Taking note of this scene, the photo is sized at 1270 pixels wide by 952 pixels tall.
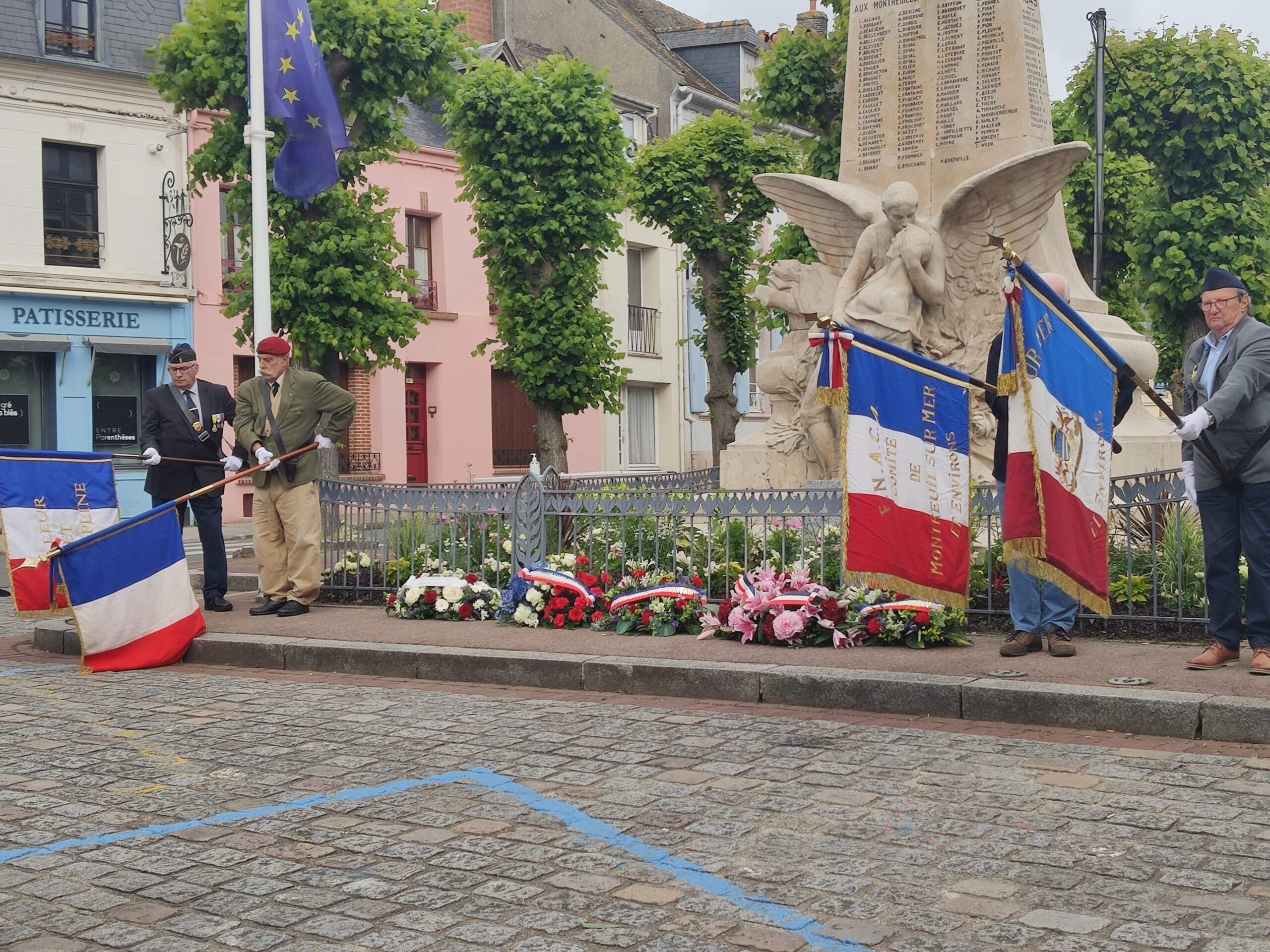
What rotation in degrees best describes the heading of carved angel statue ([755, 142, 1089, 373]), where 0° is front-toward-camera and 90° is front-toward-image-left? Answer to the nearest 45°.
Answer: approximately 0°

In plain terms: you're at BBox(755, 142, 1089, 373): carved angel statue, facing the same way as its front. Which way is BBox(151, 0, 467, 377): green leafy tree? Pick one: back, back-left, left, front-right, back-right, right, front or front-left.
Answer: back-right

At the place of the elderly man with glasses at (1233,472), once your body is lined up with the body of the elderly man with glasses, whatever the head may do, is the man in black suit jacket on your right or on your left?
on your right

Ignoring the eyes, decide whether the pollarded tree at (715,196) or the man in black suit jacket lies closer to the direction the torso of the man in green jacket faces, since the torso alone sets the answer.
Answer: the man in black suit jacket

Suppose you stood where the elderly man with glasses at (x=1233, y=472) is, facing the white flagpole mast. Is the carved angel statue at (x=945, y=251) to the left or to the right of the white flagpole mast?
right

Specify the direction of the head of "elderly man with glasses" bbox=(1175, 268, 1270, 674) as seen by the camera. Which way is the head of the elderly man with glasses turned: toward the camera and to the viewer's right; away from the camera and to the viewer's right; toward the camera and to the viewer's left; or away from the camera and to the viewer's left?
toward the camera and to the viewer's left

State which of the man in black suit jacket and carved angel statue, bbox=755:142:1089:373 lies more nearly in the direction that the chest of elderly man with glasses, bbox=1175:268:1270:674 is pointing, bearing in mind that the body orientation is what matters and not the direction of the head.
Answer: the man in black suit jacket

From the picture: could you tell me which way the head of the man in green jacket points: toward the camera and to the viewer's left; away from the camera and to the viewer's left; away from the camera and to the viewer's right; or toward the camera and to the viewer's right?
toward the camera and to the viewer's left

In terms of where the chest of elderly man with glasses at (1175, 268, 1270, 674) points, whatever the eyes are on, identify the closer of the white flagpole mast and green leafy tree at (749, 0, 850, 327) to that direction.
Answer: the white flagpole mast

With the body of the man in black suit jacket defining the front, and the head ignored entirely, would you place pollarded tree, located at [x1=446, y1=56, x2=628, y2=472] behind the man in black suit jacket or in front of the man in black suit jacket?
behind

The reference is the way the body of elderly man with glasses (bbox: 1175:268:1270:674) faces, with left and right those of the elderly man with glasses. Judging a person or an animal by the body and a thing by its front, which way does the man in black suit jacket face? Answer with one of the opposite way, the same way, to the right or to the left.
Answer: to the left

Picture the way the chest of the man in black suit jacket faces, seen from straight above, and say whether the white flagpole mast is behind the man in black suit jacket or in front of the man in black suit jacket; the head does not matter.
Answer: behind

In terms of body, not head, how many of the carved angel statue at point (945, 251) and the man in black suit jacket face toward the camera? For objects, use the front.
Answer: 2

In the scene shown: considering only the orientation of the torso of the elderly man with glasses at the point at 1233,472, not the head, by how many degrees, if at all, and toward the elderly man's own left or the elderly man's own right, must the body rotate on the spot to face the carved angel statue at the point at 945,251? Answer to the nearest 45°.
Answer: approximately 90° to the elderly man's own right
